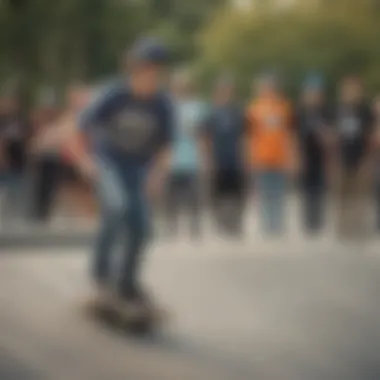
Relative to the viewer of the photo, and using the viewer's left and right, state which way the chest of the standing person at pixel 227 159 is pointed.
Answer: facing the viewer
